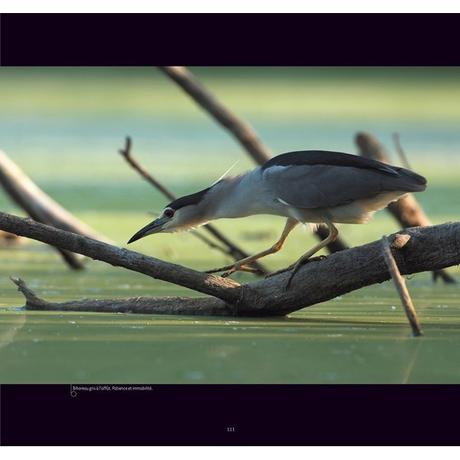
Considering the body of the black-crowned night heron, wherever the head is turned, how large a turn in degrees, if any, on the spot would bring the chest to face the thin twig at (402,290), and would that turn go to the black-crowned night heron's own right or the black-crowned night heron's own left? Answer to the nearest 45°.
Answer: approximately 135° to the black-crowned night heron's own left

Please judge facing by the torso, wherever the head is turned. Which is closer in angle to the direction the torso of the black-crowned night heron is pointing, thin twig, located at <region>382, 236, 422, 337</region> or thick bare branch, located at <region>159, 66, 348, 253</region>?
the thick bare branch

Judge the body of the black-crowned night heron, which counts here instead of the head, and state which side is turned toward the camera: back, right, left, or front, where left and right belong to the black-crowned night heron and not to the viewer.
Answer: left

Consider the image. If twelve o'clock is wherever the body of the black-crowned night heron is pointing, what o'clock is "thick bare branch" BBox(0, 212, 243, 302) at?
The thick bare branch is roughly at 11 o'clock from the black-crowned night heron.
